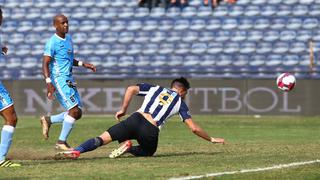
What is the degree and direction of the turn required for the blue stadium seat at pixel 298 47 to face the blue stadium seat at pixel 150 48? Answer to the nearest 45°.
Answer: approximately 90° to its right

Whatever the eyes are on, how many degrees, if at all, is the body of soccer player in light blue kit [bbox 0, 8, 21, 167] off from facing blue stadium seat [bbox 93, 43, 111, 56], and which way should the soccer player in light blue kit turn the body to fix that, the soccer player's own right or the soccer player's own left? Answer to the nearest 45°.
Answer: approximately 90° to the soccer player's own left

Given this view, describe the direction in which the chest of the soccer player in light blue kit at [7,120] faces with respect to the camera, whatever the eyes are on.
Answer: to the viewer's right

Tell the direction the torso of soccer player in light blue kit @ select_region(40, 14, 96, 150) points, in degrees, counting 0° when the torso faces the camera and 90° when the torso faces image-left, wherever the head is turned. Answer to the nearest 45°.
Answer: approximately 315°

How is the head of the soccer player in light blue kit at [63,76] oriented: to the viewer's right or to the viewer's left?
to the viewer's right

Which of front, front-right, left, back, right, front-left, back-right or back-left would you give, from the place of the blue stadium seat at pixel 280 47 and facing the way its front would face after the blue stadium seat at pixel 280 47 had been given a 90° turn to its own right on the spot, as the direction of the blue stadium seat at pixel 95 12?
front

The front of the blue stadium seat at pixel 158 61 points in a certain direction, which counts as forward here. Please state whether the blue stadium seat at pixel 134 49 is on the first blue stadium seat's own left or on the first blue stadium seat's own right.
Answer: on the first blue stadium seat's own right

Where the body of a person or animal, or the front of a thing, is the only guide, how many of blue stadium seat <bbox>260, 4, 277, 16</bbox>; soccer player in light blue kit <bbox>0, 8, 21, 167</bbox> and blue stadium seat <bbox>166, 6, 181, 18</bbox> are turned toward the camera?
2

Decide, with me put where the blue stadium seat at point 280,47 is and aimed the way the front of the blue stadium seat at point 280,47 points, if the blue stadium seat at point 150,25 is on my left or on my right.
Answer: on my right

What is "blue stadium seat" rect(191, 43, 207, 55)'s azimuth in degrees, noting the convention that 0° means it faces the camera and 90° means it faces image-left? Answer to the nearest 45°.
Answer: approximately 0°
